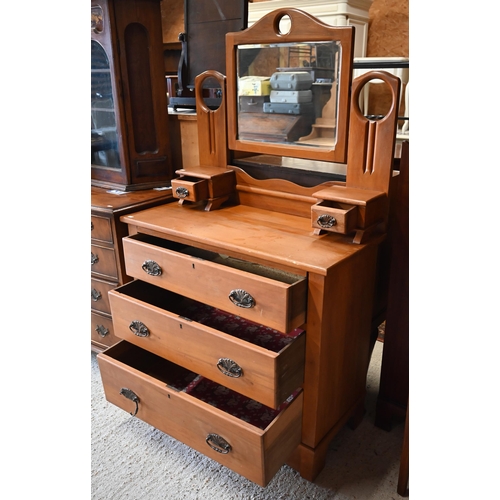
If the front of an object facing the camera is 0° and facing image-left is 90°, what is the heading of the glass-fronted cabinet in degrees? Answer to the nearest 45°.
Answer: approximately 45°

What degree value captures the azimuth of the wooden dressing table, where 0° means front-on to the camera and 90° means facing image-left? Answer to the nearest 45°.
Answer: approximately 45°

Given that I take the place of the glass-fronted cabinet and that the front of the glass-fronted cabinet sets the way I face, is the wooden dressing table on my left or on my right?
on my left

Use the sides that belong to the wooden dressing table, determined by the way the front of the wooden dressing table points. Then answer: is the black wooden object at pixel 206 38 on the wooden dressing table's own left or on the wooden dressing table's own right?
on the wooden dressing table's own right
